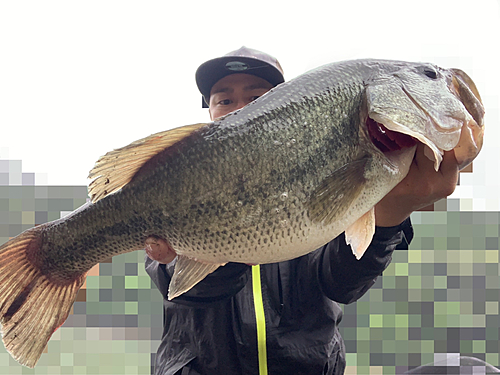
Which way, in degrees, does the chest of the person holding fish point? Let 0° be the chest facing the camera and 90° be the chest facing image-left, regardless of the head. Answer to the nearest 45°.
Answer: approximately 0°

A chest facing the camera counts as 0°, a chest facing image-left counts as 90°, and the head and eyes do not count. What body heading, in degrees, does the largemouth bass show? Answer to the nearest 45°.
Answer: approximately 270°
